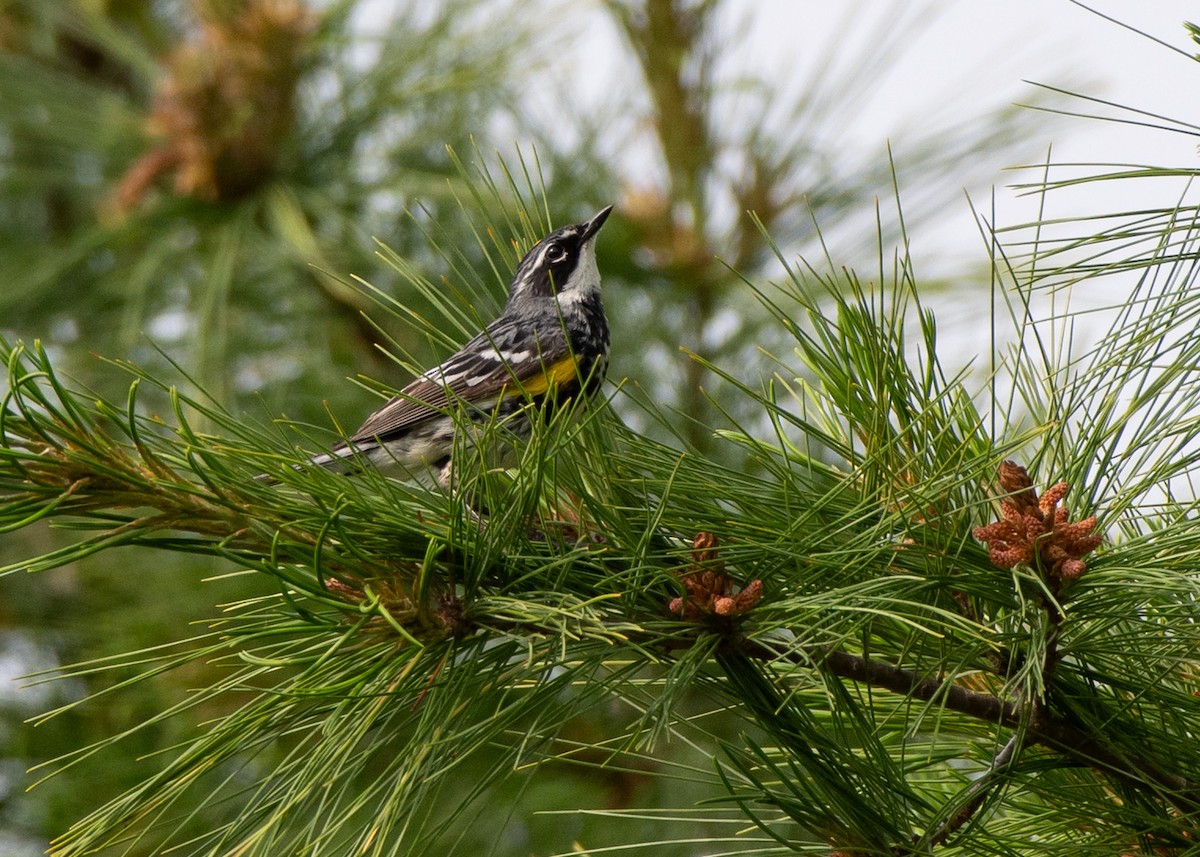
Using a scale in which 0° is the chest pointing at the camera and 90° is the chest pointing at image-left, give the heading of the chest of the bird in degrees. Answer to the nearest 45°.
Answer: approximately 270°
